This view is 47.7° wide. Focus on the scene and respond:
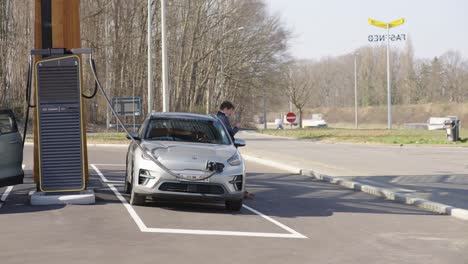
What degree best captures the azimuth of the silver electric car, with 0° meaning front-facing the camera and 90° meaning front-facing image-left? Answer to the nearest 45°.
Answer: approximately 0°

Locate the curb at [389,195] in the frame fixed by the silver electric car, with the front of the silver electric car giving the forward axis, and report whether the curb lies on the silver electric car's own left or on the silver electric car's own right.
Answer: on the silver electric car's own left

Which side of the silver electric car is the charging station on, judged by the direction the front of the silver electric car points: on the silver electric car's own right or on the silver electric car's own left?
on the silver electric car's own right

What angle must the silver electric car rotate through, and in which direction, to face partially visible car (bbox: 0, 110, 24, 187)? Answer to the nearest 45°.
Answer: approximately 90° to its right

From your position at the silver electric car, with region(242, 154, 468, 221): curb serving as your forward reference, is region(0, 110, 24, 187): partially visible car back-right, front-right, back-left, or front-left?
back-left
